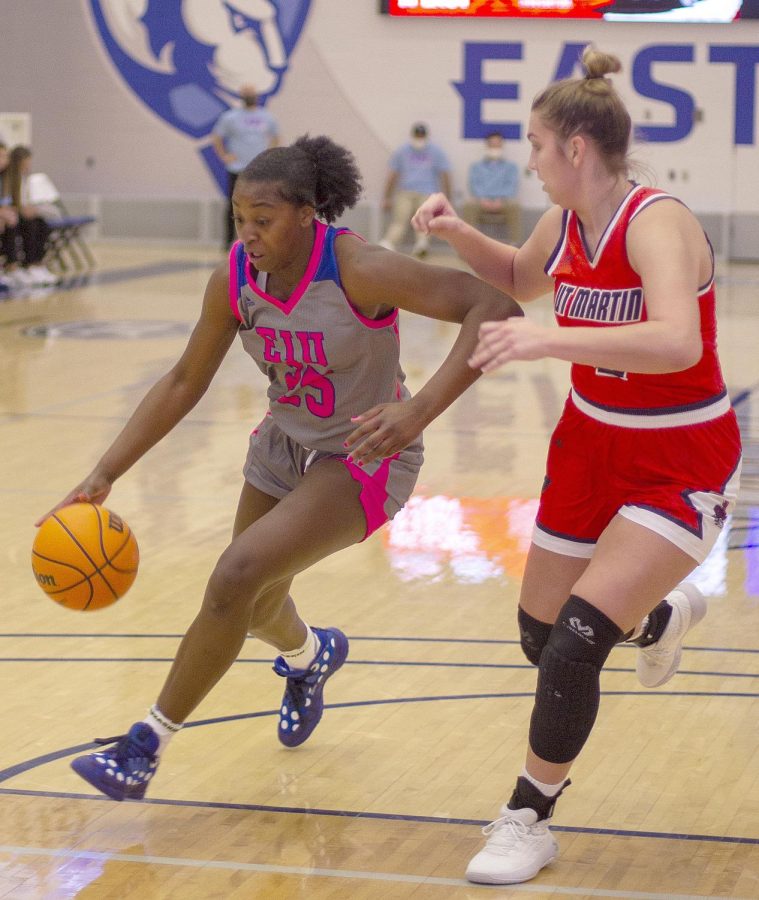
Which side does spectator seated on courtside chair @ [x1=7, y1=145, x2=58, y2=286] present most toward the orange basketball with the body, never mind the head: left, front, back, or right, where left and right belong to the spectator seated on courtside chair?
right

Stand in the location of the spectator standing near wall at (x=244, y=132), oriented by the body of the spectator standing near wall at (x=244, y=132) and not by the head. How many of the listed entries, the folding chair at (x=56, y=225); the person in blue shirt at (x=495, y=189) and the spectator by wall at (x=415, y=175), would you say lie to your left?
2

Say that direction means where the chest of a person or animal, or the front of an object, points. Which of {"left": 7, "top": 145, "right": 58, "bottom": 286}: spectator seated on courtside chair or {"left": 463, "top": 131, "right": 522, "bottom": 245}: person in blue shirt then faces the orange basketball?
the person in blue shirt

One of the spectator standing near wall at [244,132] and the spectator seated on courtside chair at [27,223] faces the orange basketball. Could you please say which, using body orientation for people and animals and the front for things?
the spectator standing near wall at [244,132]

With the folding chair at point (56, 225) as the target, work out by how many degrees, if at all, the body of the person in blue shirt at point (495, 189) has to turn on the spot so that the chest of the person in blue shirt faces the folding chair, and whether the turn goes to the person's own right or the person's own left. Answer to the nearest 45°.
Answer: approximately 45° to the person's own right

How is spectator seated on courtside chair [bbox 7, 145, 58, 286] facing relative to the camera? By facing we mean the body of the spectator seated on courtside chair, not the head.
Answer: to the viewer's right

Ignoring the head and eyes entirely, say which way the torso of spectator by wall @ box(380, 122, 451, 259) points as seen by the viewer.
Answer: toward the camera

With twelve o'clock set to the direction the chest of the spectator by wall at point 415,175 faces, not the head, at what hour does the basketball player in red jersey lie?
The basketball player in red jersey is roughly at 12 o'clock from the spectator by wall.

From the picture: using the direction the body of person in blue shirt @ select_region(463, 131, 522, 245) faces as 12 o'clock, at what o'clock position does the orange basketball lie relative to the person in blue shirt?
The orange basketball is roughly at 12 o'clock from the person in blue shirt.

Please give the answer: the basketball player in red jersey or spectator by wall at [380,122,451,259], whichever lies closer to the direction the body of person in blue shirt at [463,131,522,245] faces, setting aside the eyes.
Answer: the basketball player in red jersey

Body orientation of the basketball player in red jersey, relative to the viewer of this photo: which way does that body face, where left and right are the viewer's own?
facing the viewer and to the left of the viewer

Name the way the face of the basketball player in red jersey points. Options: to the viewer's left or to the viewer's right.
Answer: to the viewer's left
